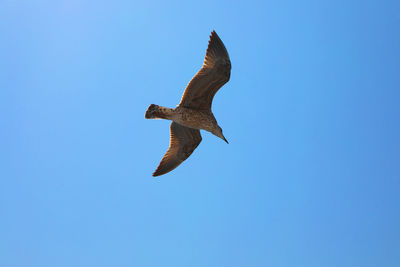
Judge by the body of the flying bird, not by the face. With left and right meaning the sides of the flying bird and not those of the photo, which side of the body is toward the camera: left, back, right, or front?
right
